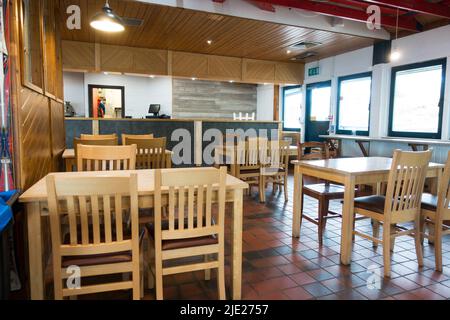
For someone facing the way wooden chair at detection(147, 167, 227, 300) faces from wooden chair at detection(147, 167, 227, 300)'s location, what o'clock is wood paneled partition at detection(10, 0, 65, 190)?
The wood paneled partition is roughly at 10 o'clock from the wooden chair.

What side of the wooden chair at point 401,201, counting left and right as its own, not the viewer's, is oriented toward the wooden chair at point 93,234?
left

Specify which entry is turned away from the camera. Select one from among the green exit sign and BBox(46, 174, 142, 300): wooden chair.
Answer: the wooden chair

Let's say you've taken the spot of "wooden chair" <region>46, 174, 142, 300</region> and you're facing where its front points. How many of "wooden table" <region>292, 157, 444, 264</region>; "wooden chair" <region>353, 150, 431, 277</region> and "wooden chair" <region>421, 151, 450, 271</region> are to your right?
3

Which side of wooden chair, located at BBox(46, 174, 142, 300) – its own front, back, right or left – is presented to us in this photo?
back

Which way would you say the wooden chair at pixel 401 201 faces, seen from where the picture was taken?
facing away from the viewer and to the left of the viewer

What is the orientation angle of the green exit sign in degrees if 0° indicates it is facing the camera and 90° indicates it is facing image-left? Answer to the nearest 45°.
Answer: approximately 45°

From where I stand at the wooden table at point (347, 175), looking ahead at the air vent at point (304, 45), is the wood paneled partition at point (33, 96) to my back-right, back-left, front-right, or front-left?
back-left

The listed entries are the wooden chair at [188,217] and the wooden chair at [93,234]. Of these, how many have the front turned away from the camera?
2

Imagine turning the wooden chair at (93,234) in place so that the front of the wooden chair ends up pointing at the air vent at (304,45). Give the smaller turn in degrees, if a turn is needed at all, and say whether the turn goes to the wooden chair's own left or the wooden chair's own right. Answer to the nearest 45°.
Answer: approximately 45° to the wooden chair's own right

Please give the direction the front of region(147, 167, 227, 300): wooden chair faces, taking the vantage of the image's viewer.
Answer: facing away from the viewer
